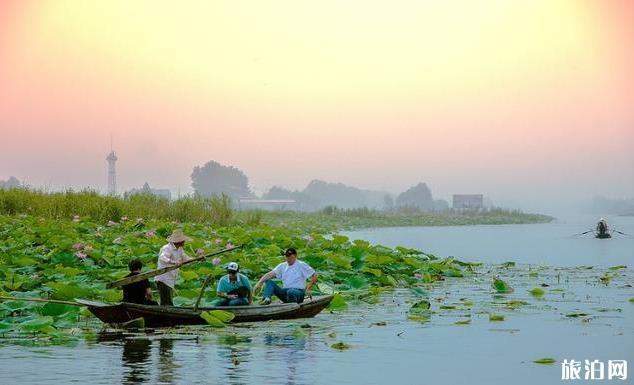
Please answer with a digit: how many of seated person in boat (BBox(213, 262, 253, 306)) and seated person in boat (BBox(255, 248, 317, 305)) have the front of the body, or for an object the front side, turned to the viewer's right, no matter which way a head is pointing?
0

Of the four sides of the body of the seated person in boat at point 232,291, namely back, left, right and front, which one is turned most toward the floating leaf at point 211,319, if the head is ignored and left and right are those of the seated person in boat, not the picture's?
front

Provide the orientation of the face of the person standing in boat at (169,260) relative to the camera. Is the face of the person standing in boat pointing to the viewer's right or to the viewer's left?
to the viewer's right

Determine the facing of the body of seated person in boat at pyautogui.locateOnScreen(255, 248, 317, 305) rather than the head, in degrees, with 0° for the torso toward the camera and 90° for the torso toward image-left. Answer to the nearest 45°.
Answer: approximately 45°

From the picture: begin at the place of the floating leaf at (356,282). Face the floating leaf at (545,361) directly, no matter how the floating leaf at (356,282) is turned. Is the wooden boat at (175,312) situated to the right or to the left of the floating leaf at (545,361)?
right

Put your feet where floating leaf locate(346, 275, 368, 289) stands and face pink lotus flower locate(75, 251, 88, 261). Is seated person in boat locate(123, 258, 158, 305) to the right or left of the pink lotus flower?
left

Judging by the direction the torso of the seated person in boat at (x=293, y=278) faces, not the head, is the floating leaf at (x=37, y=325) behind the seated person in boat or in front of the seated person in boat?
in front

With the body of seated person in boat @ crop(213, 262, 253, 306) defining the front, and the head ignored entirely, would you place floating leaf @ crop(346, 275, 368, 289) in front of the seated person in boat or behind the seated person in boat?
behind

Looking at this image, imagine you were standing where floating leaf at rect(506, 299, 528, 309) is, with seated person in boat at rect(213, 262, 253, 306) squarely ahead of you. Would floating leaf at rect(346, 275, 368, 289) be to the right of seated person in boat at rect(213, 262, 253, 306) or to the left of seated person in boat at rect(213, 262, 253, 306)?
right

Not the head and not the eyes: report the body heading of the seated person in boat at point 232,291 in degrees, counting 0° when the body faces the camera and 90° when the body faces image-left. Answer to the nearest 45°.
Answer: approximately 0°
